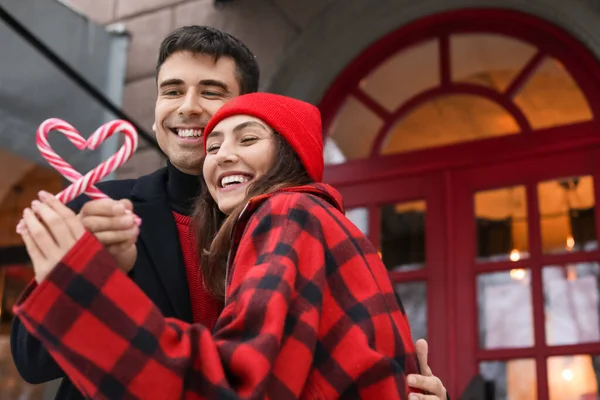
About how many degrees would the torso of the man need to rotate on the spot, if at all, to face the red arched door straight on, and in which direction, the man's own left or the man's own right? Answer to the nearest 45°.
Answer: approximately 135° to the man's own left

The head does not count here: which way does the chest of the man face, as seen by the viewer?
toward the camera

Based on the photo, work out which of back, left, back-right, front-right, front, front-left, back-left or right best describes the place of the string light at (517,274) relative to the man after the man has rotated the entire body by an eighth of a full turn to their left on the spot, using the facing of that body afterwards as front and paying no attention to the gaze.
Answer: left

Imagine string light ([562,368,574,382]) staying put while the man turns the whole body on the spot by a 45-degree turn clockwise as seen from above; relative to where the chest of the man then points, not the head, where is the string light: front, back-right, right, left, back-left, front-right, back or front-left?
back

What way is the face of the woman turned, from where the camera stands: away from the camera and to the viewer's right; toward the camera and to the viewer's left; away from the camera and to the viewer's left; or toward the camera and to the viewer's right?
toward the camera and to the viewer's left
